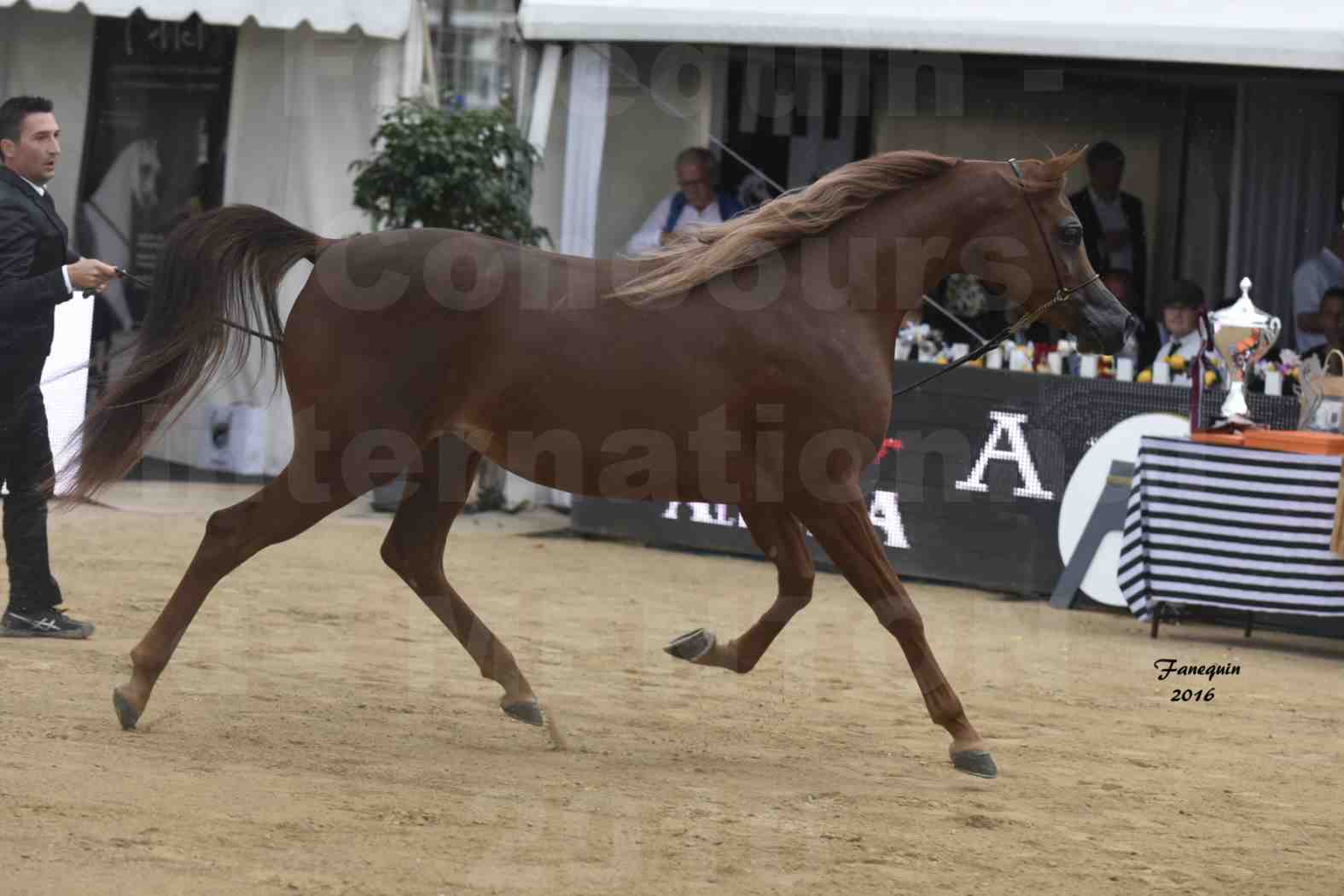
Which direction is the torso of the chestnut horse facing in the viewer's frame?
to the viewer's right

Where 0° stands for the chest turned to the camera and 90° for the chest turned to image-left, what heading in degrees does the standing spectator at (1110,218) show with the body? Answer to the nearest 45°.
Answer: approximately 0°

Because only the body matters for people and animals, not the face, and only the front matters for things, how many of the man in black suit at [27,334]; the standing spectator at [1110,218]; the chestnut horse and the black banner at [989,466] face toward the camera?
2

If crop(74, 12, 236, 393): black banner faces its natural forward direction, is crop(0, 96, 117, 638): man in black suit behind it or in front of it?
in front

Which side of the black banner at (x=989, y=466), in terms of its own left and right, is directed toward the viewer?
front

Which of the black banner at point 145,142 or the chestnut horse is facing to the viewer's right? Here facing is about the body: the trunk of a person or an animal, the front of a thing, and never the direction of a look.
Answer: the chestnut horse

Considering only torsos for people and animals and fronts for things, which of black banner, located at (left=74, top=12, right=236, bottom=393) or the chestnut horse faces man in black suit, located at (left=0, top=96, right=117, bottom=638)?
the black banner

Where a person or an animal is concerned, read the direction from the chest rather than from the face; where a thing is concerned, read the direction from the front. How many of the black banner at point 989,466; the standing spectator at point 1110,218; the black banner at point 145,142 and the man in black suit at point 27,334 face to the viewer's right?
1

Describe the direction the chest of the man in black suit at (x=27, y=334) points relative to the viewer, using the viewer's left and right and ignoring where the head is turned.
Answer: facing to the right of the viewer

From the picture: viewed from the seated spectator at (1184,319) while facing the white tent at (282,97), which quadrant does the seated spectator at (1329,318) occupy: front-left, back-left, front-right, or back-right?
back-right

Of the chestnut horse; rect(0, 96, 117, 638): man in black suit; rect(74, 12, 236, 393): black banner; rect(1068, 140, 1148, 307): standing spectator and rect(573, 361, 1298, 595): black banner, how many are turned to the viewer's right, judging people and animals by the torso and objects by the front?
2

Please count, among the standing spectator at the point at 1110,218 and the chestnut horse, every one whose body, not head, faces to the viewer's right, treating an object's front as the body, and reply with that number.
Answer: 1
